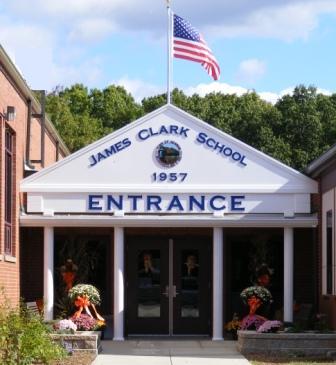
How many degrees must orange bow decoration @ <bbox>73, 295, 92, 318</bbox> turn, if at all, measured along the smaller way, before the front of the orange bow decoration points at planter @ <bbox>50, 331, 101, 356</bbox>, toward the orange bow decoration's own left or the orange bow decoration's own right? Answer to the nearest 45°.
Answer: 0° — it already faces it

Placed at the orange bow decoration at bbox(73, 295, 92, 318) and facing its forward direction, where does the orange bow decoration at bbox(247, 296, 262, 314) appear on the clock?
the orange bow decoration at bbox(247, 296, 262, 314) is roughly at 9 o'clock from the orange bow decoration at bbox(73, 295, 92, 318).

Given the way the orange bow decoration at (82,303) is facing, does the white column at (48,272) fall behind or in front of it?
behind

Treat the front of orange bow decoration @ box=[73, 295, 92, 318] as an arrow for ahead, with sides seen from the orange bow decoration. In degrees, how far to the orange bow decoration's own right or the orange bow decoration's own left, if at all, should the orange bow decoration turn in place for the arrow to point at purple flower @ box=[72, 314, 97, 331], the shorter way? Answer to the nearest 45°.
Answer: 0° — it already faces it

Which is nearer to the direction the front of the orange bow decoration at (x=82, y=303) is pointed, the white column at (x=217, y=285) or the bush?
the bush

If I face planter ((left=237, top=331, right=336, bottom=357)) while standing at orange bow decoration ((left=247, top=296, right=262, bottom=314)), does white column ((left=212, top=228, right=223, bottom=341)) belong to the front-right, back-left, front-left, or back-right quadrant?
back-right

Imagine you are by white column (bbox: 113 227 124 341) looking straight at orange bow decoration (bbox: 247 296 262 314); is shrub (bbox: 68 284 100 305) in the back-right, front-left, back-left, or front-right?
back-right

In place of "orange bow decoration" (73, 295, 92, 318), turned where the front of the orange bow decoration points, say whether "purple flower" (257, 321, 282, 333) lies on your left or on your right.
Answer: on your left

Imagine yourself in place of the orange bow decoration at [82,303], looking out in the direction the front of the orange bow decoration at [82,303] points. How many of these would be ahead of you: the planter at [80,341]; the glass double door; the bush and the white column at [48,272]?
2

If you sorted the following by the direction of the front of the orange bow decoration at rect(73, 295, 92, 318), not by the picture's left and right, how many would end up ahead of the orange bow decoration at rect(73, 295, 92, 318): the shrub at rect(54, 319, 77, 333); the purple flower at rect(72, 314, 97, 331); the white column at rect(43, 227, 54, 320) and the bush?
3

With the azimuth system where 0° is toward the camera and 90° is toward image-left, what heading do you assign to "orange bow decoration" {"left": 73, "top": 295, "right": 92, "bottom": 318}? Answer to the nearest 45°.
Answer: approximately 0°

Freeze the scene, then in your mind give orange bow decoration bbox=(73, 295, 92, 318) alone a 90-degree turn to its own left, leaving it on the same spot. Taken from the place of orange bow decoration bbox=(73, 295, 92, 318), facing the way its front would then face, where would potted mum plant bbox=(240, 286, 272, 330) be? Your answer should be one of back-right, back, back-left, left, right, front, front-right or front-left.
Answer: front

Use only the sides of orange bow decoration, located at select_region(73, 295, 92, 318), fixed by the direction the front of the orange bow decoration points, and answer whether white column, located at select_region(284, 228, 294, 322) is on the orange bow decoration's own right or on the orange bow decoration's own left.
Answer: on the orange bow decoration's own left

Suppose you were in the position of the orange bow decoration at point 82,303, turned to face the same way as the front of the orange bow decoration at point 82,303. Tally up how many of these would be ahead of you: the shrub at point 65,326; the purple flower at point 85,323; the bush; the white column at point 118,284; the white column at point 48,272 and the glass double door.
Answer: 3
